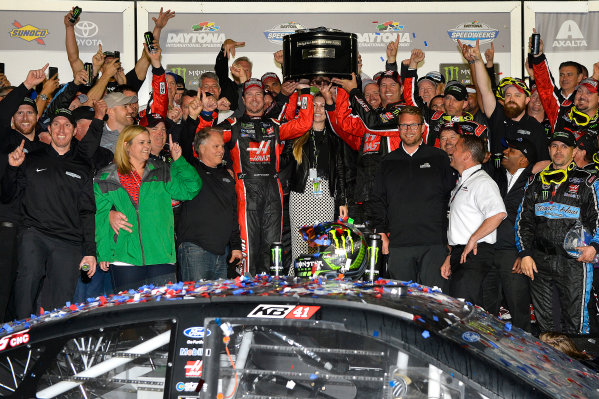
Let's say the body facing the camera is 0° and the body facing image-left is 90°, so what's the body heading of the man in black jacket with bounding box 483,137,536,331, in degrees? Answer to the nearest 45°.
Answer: approximately 45°

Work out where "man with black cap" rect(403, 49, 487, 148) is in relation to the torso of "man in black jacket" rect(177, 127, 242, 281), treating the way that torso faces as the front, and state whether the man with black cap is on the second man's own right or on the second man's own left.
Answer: on the second man's own left

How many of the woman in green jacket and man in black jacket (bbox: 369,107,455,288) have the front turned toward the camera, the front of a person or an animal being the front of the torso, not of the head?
2

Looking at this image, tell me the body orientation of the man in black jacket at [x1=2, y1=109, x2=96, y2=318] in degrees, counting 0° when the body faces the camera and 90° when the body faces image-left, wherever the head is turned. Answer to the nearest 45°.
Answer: approximately 0°

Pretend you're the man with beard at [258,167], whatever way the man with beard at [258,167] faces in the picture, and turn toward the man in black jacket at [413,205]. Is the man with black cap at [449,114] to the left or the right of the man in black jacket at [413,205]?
left

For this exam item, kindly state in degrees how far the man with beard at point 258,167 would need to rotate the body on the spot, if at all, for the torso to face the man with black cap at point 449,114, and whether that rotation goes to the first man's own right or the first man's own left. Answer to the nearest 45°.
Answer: approximately 90° to the first man's own left

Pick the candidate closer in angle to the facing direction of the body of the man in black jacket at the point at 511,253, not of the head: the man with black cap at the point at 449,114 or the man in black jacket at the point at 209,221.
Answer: the man in black jacket

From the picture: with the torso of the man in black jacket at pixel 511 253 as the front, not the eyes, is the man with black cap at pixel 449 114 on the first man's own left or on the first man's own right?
on the first man's own right

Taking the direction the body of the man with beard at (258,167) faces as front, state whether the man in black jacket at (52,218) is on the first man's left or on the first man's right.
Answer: on the first man's right

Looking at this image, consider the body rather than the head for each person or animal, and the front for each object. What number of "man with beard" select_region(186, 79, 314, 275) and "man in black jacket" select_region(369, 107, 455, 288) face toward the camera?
2

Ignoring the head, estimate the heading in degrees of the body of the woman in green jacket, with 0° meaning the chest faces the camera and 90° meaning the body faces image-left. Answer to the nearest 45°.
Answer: approximately 0°

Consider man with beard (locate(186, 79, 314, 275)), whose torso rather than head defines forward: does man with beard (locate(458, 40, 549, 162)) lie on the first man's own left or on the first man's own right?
on the first man's own left

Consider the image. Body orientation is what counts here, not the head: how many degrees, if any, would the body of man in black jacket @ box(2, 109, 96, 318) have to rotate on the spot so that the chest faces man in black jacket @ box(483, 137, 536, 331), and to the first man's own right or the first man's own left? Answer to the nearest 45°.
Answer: approximately 90° to the first man's own left

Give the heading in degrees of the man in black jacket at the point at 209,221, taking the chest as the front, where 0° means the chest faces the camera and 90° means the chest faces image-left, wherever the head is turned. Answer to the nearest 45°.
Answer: approximately 315°
